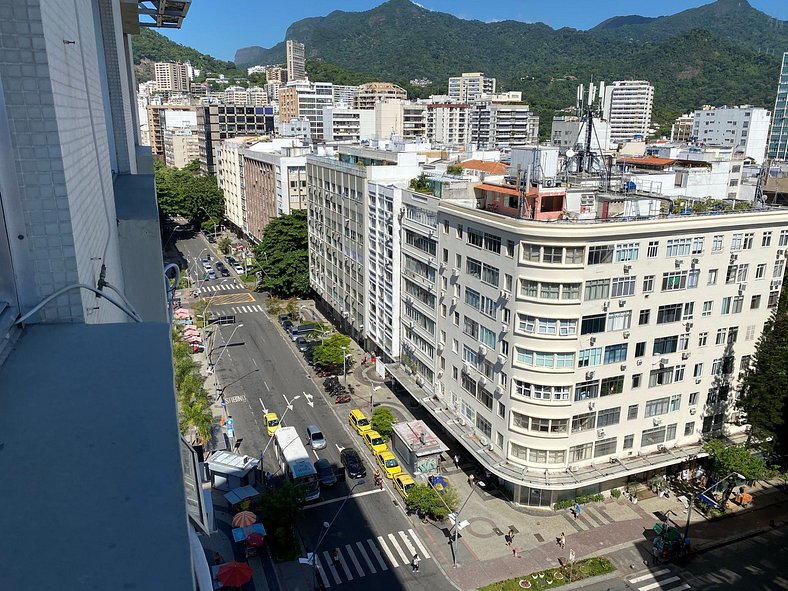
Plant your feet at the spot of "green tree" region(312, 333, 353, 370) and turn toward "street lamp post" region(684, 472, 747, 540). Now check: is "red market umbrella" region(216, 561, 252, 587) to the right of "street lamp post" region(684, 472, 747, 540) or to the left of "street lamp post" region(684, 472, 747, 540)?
right

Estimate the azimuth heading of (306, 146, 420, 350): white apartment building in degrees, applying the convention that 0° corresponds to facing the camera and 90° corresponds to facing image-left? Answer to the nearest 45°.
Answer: approximately 45°

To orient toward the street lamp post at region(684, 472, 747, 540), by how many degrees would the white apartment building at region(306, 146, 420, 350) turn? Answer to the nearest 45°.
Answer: approximately 90° to its left

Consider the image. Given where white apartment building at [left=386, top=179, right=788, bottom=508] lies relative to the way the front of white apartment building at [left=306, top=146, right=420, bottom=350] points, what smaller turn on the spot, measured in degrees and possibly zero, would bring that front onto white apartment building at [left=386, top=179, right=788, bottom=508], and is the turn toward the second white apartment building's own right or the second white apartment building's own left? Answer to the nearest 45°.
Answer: approximately 90° to the second white apartment building's own left

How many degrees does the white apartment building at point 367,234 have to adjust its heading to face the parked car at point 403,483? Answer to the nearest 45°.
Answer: approximately 45° to its left

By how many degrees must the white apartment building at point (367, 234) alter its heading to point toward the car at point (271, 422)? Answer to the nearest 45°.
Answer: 0° — it already faces it

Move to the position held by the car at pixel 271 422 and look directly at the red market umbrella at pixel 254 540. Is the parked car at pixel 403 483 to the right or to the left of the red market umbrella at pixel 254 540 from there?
left
